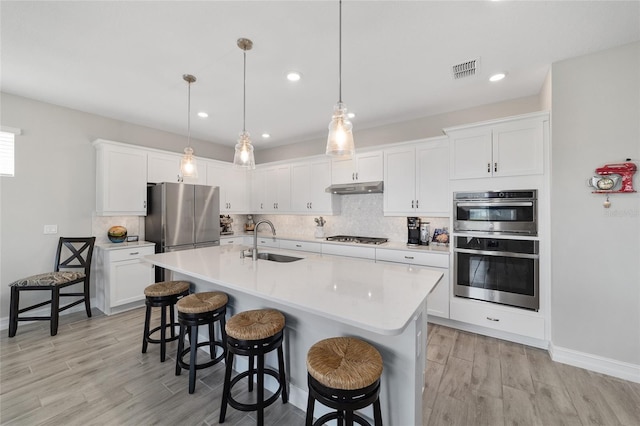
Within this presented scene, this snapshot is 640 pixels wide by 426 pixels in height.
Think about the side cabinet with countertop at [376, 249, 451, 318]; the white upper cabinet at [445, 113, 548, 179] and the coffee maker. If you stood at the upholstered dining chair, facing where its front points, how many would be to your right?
0

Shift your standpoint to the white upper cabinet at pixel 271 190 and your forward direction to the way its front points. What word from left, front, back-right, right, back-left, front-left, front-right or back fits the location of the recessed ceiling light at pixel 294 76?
front-left

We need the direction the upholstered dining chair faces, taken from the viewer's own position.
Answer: facing the viewer and to the left of the viewer

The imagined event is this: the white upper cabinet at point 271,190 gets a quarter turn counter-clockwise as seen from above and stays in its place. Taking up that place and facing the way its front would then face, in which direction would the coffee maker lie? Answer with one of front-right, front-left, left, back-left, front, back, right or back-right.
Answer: front

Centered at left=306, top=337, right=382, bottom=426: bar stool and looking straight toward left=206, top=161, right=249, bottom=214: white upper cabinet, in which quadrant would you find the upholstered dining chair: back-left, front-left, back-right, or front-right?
front-left

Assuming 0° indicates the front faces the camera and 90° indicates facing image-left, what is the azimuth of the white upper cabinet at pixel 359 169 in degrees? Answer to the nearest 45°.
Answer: approximately 45°

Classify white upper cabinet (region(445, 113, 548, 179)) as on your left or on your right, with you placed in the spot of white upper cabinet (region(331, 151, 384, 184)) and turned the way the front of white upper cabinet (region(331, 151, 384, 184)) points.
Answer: on your left

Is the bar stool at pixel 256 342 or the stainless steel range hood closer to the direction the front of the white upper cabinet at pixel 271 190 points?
the bar stool

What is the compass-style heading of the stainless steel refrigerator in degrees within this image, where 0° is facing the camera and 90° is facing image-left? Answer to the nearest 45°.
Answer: approximately 315°

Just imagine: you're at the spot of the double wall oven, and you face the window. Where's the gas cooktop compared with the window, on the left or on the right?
right

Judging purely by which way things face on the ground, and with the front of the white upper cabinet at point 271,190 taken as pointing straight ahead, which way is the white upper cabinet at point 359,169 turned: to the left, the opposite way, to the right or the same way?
the same way

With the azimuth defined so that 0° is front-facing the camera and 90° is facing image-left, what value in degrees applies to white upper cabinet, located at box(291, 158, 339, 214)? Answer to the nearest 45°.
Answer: approximately 45°

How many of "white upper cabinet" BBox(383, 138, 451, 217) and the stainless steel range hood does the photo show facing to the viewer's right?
0

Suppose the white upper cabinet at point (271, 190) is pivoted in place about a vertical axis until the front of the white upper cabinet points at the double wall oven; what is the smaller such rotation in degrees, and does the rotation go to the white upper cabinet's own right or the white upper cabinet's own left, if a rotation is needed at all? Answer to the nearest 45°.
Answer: approximately 90° to the white upper cabinet's own left

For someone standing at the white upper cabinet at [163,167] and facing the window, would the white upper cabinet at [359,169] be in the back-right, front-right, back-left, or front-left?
back-left

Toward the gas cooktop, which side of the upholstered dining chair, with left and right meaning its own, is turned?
left
